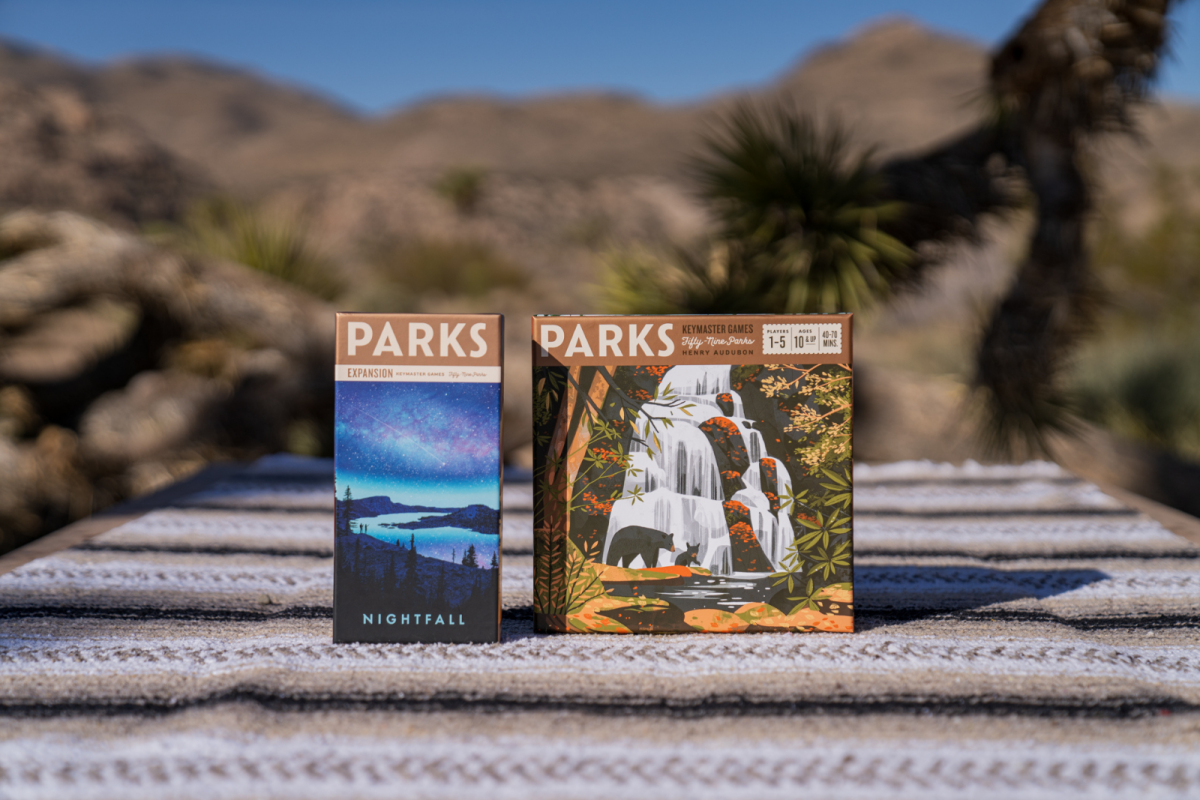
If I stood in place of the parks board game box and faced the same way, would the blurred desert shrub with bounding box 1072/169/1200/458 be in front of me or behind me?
behind

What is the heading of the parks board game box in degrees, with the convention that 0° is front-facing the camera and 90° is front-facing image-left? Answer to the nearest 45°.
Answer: approximately 0°

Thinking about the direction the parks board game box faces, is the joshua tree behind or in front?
behind

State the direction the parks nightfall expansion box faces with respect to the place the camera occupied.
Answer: facing the viewer

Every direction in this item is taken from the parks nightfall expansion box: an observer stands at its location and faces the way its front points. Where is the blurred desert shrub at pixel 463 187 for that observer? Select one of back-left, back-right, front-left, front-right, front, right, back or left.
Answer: back

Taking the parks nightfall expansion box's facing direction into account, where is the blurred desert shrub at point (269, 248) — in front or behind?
behind

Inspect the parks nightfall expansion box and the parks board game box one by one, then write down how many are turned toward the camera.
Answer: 2

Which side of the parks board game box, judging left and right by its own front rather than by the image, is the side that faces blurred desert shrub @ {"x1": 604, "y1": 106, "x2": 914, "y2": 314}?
back

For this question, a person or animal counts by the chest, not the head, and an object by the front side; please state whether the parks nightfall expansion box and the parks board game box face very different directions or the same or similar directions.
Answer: same or similar directions
